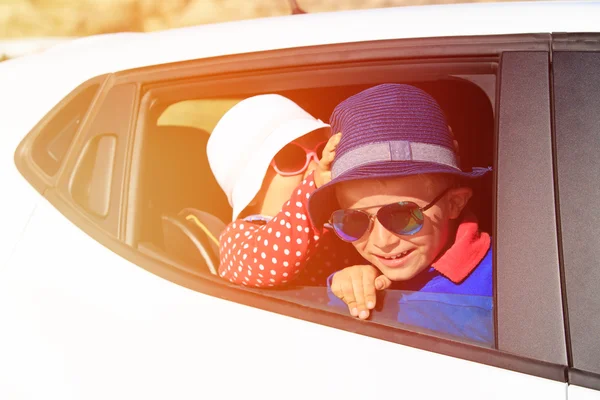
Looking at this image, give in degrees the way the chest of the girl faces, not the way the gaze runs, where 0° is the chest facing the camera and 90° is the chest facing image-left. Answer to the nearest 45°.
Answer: approximately 315°

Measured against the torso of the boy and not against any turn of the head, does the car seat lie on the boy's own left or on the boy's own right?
on the boy's own right

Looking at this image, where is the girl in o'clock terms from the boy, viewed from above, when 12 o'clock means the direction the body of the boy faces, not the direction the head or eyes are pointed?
The girl is roughly at 3 o'clock from the boy.

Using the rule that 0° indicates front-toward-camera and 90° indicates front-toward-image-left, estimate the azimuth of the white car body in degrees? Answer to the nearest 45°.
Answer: approximately 270°

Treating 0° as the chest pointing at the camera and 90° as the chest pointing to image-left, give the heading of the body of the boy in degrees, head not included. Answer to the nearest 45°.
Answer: approximately 45°
